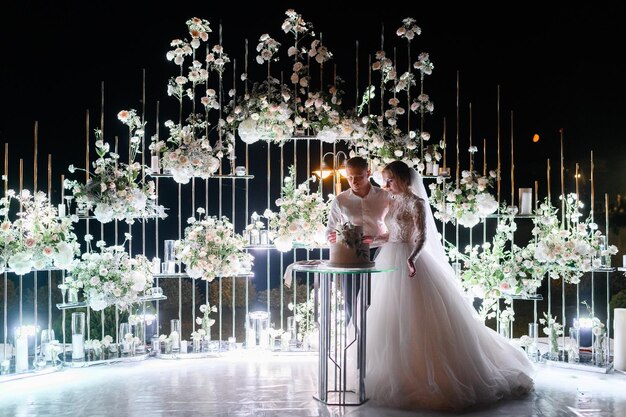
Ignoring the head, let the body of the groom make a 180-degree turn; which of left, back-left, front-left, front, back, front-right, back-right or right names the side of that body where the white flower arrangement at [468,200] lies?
front-right

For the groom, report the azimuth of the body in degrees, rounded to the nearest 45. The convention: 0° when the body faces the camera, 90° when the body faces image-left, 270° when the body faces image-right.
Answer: approximately 0°

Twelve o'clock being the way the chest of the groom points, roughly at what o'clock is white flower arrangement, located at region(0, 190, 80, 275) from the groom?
The white flower arrangement is roughly at 3 o'clock from the groom.

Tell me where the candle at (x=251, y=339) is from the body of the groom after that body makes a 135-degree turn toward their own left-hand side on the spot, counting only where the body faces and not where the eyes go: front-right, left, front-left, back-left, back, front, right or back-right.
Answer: left

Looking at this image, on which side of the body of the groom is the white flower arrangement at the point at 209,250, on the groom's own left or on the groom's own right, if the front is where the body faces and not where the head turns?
on the groom's own right

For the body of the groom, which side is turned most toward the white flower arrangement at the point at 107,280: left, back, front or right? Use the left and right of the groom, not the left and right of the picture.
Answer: right

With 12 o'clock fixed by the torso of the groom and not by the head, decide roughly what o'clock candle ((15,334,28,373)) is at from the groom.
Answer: The candle is roughly at 3 o'clock from the groom.

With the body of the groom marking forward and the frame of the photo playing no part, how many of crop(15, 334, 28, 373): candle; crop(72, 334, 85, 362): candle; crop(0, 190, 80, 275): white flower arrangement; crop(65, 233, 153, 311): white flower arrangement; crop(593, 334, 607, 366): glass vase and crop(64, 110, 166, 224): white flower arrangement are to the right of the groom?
5

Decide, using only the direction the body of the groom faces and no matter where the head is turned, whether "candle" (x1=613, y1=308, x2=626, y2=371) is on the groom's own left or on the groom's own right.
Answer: on the groom's own left

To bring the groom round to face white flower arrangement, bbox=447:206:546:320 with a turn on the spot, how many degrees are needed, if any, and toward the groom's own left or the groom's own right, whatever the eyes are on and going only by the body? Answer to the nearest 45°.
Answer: approximately 135° to the groom's own left

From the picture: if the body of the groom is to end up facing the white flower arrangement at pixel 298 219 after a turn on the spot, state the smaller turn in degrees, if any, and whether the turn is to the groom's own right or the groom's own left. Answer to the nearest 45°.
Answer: approximately 135° to the groom's own right

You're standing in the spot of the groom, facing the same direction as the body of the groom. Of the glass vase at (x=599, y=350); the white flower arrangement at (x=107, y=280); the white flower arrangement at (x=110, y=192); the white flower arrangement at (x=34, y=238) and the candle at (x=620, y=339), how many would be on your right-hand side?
3

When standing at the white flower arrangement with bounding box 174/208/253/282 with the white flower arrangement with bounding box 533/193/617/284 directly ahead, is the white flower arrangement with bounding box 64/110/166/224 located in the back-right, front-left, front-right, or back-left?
back-right
